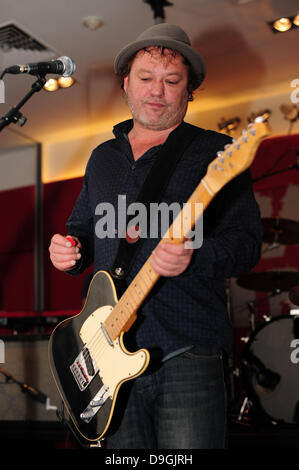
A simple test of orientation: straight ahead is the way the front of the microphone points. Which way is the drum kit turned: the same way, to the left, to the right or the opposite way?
to the right

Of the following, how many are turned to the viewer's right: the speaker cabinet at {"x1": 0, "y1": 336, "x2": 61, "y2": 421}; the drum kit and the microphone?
1

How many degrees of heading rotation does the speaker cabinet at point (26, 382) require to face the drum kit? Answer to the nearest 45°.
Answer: approximately 90° to its left

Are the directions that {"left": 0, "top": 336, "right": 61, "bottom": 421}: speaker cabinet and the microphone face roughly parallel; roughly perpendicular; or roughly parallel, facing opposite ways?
roughly perpendicular

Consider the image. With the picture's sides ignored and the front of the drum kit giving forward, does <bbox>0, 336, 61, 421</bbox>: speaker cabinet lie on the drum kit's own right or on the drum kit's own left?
on the drum kit's own right

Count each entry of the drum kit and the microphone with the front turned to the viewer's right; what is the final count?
1

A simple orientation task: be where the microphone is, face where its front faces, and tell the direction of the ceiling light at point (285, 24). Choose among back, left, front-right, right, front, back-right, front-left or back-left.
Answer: front-left

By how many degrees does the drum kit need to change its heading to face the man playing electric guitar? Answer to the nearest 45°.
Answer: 0° — it already faces them

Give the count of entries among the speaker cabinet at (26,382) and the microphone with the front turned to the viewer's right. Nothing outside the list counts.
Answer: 1

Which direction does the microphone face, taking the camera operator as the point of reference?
facing to the right of the viewer
